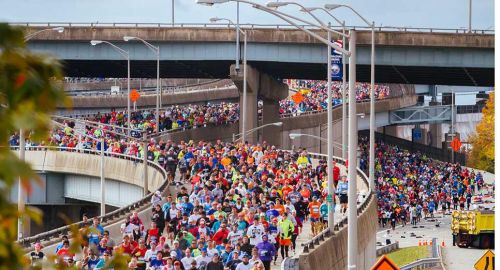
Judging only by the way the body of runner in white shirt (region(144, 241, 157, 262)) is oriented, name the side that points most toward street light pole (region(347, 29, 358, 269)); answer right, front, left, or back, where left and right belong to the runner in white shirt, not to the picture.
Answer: left

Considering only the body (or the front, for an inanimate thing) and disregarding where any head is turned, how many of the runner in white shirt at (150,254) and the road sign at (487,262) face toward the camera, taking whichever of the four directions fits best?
2

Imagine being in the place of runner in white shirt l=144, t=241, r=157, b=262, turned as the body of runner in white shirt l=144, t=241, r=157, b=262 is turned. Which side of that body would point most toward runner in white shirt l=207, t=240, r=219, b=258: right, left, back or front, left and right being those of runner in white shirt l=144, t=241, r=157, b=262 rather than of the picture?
left

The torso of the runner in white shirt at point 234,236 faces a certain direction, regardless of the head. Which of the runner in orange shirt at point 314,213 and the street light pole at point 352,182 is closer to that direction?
the street light pole

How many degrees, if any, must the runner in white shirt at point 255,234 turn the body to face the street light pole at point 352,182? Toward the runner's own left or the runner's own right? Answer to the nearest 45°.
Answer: approximately 45° to the runner's own left

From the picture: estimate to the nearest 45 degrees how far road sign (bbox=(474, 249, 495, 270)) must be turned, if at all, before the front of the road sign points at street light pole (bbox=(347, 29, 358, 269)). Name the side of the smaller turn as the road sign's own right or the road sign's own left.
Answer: approximately 90° to the road sign's own right

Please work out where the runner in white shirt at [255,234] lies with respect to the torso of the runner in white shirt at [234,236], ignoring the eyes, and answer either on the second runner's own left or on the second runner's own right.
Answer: on the second runner's own left
